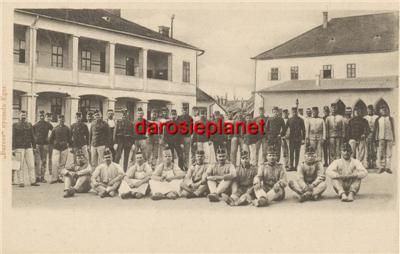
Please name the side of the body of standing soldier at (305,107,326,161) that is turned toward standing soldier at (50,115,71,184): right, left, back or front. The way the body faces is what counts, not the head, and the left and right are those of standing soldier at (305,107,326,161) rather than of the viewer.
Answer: right

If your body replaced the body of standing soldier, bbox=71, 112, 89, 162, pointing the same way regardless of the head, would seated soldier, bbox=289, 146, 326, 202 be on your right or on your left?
on your left

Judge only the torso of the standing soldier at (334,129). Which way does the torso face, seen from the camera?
toward the camera

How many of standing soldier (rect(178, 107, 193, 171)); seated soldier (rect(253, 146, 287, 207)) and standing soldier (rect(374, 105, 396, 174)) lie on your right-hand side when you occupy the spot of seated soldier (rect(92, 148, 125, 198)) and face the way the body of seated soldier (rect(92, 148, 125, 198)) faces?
0

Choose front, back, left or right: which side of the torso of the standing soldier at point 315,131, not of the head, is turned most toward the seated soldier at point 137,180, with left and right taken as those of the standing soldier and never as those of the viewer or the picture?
right

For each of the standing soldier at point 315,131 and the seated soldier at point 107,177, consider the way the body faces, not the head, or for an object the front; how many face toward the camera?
2

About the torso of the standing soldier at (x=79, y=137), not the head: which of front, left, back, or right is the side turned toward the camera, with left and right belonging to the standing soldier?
front

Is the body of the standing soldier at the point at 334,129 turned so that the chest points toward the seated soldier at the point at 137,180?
no

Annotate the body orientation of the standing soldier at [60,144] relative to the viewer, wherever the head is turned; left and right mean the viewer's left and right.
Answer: facing the viewer

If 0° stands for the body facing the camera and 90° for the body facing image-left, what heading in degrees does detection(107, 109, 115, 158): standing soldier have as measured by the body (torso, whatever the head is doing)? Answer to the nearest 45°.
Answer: approximately 0°

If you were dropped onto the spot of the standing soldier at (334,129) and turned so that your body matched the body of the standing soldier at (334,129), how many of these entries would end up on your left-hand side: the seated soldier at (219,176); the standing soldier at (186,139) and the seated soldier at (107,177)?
0
